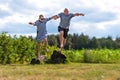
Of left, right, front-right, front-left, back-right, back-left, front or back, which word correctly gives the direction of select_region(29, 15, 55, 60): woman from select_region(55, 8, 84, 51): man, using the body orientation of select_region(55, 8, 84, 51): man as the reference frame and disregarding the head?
right

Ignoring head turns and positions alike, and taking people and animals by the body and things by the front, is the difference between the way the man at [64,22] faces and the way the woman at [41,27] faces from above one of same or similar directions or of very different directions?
same or similar directions

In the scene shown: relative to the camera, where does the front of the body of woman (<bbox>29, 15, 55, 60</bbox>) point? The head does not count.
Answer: toward the camera

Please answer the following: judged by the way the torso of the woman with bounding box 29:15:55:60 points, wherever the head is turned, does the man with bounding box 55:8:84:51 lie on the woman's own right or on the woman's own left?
on the woman's own left

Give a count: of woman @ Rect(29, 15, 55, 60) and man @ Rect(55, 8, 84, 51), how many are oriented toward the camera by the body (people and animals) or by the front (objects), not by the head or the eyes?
2

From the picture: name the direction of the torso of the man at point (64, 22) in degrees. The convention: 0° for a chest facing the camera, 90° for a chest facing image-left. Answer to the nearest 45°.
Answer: approximately 0°
